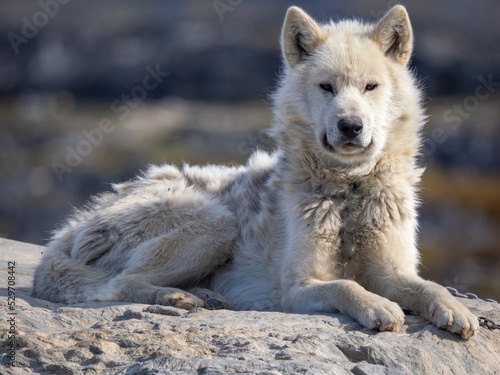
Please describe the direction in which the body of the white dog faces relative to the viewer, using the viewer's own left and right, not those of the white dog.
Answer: facing the viewer and to the right of the viewer
